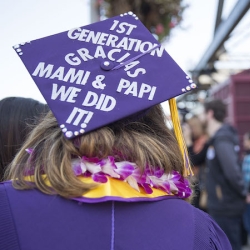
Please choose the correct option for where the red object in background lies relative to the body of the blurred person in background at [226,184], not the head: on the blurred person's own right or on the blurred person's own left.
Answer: on the blurred person's own right

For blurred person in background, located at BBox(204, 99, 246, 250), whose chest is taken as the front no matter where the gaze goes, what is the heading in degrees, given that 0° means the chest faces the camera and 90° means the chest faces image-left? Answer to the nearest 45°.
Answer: approximately 90°
